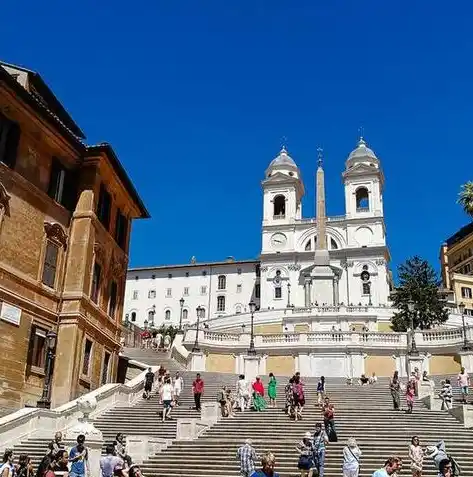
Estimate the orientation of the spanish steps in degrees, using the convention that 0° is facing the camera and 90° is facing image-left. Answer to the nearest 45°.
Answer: approximately 0°

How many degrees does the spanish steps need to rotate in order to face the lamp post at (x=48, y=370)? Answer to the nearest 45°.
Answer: approximately 90° to its right

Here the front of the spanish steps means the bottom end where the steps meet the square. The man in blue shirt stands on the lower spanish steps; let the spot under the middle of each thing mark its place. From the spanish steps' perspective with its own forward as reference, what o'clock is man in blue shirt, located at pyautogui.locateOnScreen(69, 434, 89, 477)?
The man in blue shirt is roughly at 1 o'clock from the spanish steps.

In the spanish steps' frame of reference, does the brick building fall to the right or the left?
on its right
